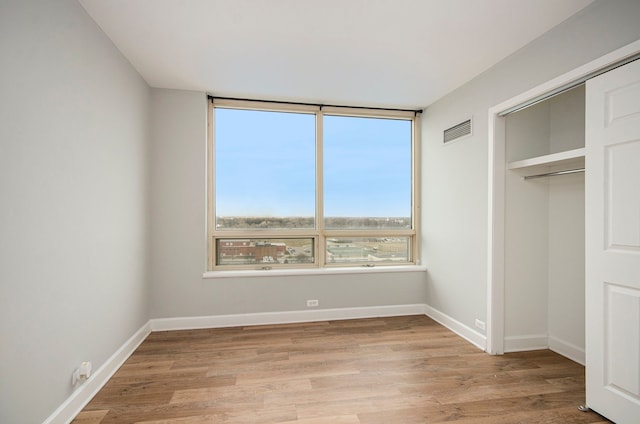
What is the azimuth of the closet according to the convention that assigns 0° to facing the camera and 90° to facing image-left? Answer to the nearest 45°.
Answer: approximately 45°
